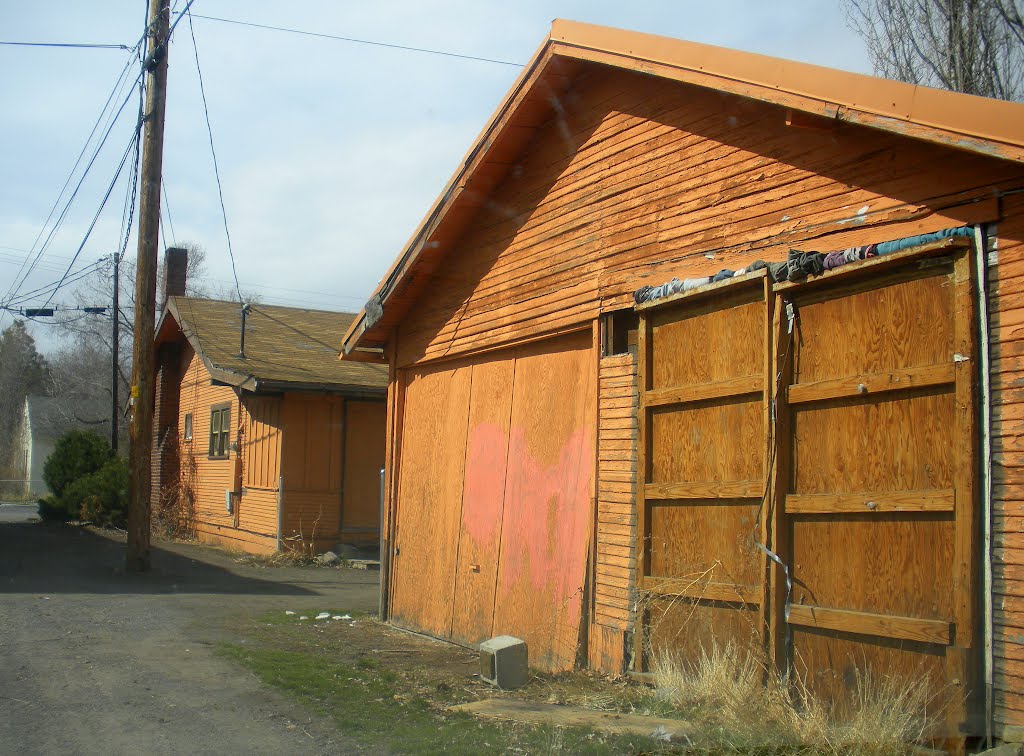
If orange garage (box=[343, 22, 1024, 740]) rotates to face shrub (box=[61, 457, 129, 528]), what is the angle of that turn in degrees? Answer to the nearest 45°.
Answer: approximately 90° to its right

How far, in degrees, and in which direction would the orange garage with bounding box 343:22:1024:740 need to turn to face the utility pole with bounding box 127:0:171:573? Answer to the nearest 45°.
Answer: approximately 90° to its right

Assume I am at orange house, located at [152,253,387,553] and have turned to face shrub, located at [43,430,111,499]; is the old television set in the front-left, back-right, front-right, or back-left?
back-left

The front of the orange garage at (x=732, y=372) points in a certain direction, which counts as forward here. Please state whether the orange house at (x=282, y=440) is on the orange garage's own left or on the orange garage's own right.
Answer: on the orange garage's own right

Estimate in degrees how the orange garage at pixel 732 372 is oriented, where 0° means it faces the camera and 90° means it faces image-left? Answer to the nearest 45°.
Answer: approximately 45°

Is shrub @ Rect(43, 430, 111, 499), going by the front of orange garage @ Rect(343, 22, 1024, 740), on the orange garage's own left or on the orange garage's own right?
on the orange garage's own right

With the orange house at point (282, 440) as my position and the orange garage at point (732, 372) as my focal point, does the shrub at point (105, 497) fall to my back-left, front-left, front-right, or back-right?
back-right
